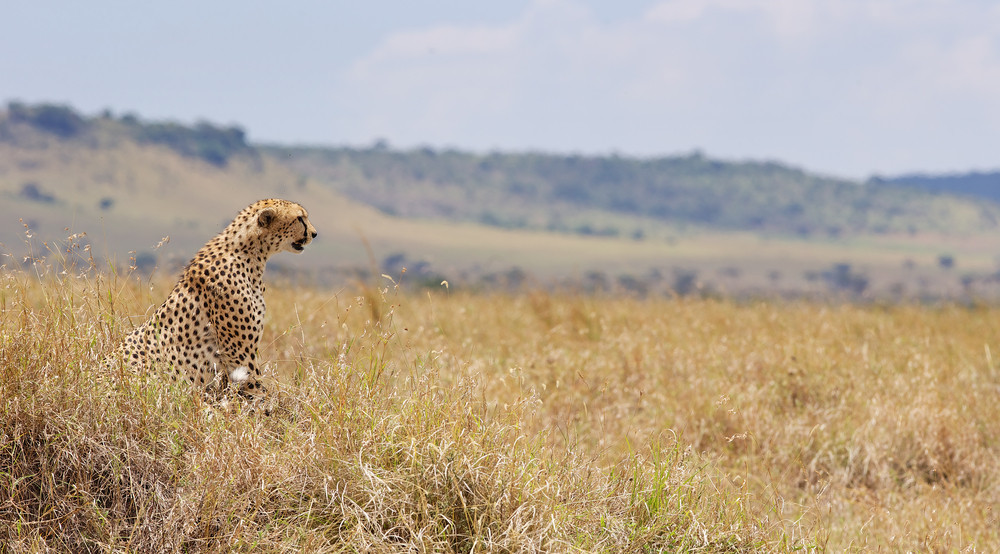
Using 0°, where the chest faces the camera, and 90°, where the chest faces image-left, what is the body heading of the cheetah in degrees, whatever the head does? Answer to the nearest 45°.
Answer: approximately 270°
